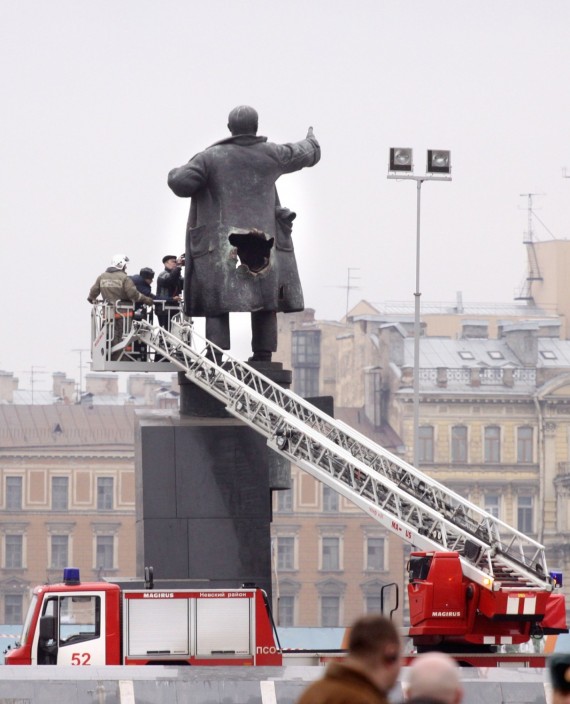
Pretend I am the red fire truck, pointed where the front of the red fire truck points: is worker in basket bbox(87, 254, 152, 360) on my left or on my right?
on my right

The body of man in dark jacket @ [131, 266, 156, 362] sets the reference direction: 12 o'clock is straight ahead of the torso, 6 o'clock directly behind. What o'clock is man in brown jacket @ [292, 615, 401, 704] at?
man in brown jacket @ [292, 615, 401, 704] is roughly at 3 o'clock from man in dark jacket @ [131, 266, 156, 362].

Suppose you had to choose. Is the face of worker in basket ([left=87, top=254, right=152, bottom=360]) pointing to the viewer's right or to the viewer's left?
to the viewer's right

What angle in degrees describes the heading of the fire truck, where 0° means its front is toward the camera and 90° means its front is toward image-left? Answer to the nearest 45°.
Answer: approximately 90°

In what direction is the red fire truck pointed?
to the viewer's left

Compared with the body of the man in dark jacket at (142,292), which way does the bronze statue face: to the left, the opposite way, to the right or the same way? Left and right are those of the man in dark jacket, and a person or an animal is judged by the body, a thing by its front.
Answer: to the left

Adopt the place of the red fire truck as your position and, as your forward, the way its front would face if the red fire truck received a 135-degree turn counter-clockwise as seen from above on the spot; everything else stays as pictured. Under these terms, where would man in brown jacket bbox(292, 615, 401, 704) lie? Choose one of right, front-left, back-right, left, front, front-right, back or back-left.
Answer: front-right

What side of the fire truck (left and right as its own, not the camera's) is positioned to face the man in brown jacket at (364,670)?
left

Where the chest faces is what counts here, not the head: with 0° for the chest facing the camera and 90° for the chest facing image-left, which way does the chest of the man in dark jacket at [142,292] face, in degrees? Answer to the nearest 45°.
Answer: approximately 270°

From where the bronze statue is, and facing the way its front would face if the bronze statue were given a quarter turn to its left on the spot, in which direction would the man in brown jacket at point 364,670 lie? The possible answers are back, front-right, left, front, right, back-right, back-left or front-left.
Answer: left

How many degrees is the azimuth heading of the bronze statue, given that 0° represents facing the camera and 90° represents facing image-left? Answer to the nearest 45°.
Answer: approximately 180°
